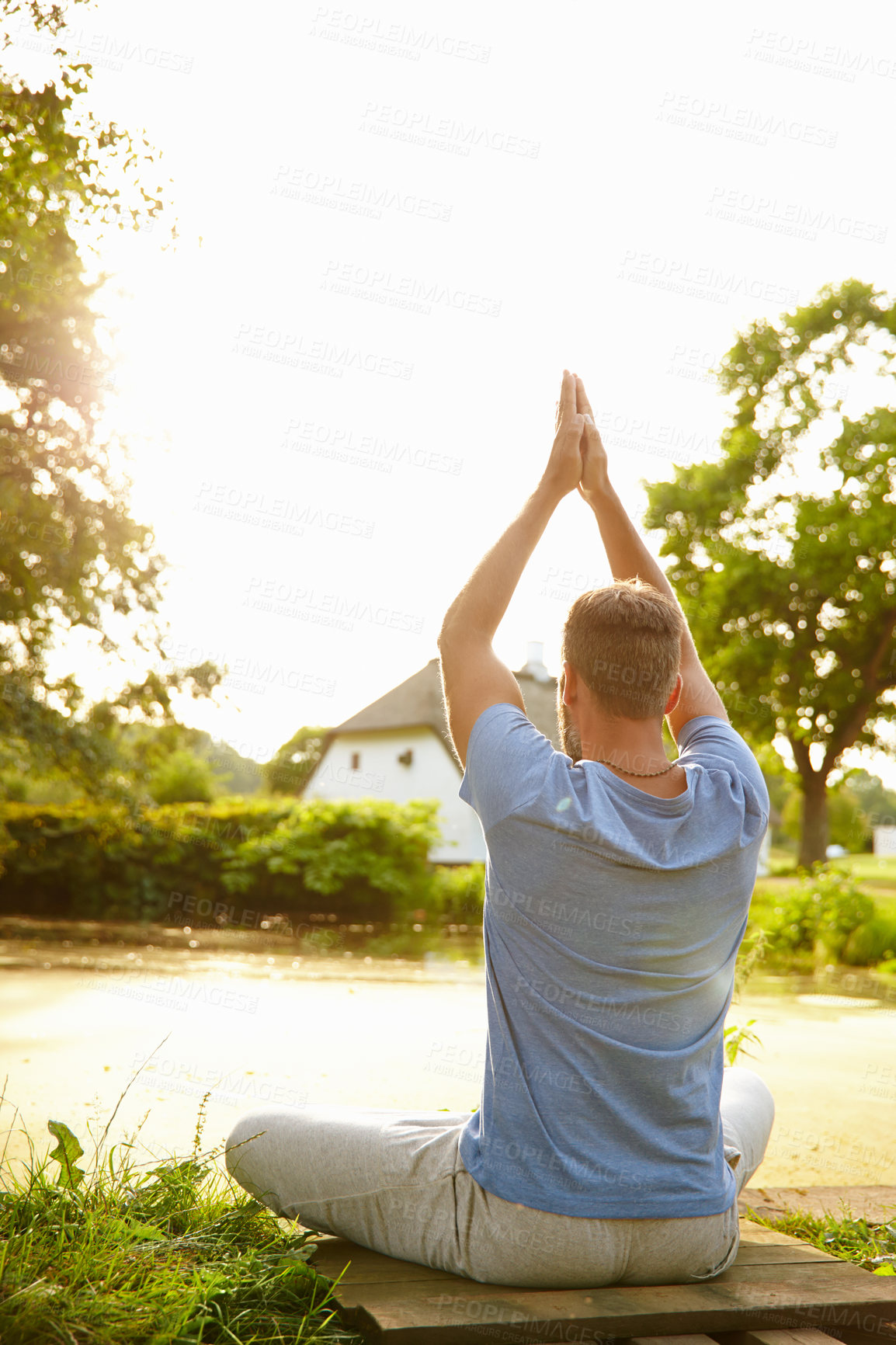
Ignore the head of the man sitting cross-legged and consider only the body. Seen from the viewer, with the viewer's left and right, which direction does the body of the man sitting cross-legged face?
facing away from the viewer and to the left of the viewer

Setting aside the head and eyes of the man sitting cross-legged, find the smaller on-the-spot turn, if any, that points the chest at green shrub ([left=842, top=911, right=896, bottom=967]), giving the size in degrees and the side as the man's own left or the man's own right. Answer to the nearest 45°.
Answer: approximately 45° to the man's own right

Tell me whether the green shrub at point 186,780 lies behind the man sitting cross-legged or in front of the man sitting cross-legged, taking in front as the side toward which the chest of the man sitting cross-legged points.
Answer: in front

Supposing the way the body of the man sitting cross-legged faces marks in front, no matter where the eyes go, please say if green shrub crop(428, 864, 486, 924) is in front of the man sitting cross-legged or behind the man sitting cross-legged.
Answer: in front

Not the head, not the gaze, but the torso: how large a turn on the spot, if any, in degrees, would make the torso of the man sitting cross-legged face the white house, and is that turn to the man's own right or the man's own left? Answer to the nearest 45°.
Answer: approximately 45° to the man's own right

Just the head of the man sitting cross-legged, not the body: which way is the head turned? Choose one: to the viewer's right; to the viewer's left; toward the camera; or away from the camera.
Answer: away from the camera

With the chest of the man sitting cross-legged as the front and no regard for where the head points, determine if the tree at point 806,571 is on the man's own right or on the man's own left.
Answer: on the man's own right

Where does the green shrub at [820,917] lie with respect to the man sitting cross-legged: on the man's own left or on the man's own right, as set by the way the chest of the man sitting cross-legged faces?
on the man's own right
